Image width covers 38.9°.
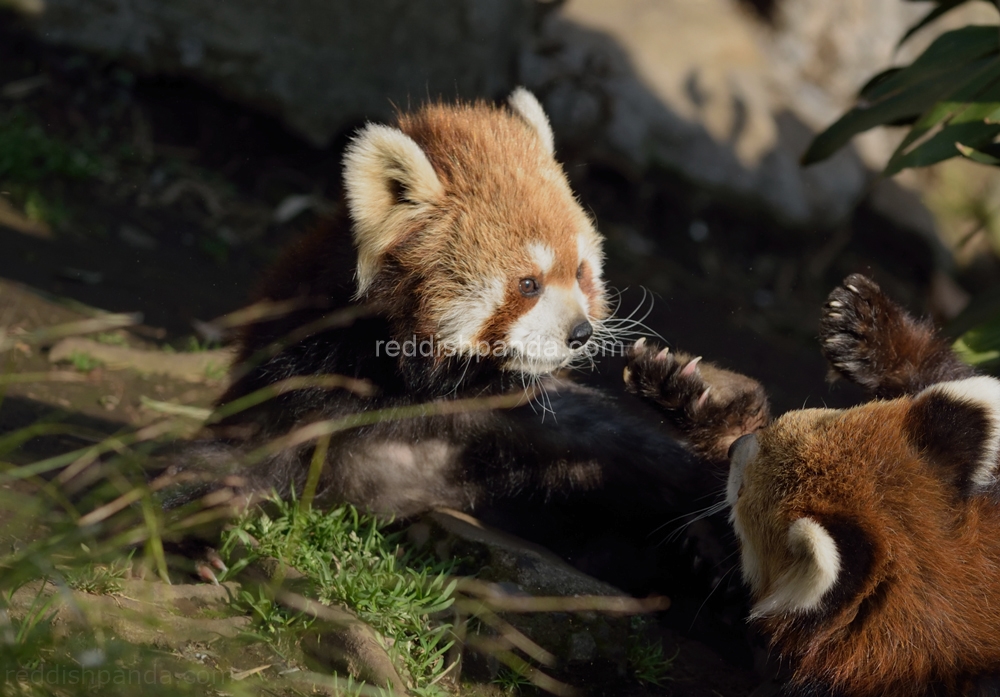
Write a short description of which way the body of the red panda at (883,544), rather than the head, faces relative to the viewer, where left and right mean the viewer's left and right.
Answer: facing away from the viewer and to the left of the viewer

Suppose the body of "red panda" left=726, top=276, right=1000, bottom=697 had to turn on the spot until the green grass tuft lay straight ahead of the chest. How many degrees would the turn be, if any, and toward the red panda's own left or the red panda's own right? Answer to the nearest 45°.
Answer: approximately 45° to the red panda's own left

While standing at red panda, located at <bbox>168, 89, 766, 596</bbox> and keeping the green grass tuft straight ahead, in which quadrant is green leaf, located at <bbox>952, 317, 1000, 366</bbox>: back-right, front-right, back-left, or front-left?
back-left
